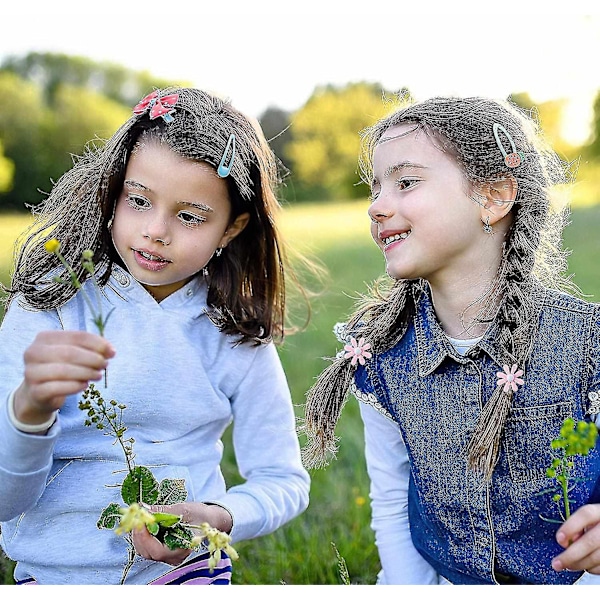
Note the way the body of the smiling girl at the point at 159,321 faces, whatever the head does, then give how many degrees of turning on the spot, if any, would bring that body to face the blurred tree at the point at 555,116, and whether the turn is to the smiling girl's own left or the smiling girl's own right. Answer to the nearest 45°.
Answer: approximately 135° to the smiling girl's own left

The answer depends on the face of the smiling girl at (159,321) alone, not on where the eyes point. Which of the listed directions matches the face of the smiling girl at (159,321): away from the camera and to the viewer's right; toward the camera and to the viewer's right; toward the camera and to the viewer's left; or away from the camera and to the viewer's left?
toward the camera and to the viewer's left

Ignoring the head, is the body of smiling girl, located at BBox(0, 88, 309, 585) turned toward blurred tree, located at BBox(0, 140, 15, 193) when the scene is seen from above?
no

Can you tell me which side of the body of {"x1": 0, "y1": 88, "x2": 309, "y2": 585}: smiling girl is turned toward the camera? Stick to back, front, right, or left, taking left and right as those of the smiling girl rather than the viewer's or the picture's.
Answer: front

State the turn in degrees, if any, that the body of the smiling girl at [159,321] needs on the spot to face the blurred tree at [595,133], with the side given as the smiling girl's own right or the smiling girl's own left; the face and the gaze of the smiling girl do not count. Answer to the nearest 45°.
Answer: approximately 135° to the smiling girl's own left

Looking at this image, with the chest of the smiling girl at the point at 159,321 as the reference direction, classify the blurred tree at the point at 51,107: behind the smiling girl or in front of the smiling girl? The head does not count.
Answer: behind

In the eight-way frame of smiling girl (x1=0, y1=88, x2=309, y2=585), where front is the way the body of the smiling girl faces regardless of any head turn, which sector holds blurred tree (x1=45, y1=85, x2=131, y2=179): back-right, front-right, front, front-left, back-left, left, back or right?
back
